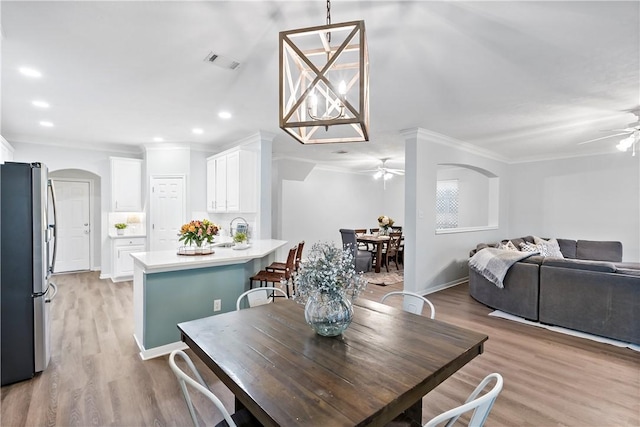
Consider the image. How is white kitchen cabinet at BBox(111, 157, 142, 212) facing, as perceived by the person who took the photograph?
facing the viewer

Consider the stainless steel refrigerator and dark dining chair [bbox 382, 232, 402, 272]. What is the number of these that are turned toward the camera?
0

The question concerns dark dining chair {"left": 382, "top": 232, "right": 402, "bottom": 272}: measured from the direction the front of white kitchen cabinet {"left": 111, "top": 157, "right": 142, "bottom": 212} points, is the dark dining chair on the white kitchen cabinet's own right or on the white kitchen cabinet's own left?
on the white kitchen cabinet's own left

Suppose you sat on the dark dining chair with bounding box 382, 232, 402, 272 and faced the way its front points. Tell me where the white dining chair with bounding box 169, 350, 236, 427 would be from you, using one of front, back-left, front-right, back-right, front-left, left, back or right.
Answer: back-left

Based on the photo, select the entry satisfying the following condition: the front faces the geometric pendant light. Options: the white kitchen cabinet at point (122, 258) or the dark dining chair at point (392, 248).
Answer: the white kitchen cabinet

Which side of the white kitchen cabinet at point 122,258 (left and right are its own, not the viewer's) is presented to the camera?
front

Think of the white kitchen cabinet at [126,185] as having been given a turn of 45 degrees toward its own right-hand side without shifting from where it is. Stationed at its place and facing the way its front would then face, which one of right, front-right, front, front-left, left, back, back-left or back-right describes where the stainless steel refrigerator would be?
front-left

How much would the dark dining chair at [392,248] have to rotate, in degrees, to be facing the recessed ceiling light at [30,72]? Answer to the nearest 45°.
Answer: approximately 90° to its left

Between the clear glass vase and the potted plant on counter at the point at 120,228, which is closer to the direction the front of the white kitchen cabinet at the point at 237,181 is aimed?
the clear glass vase

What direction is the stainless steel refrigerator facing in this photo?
to the viewer's right

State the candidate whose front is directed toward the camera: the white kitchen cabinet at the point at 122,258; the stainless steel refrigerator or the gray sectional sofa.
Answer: the white kitchen cabinet

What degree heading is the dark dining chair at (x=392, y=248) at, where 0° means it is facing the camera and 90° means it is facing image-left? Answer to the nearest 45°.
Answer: approximately 135°

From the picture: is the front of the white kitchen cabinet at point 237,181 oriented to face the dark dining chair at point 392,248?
no

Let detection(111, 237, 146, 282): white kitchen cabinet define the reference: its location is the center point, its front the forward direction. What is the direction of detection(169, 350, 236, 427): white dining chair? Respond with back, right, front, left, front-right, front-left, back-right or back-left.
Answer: front
